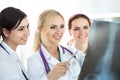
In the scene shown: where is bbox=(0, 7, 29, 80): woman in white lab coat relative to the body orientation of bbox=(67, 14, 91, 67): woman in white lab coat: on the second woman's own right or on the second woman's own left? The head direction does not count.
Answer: on the second woman's own right

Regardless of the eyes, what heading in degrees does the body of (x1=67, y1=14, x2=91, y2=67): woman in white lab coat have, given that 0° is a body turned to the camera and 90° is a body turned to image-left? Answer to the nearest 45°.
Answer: approximately 315°

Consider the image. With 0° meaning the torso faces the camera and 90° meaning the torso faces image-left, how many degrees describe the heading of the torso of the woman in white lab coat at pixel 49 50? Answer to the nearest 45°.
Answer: approximately 315°

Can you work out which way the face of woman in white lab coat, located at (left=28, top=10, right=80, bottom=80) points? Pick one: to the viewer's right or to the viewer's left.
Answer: to the viewer's right
